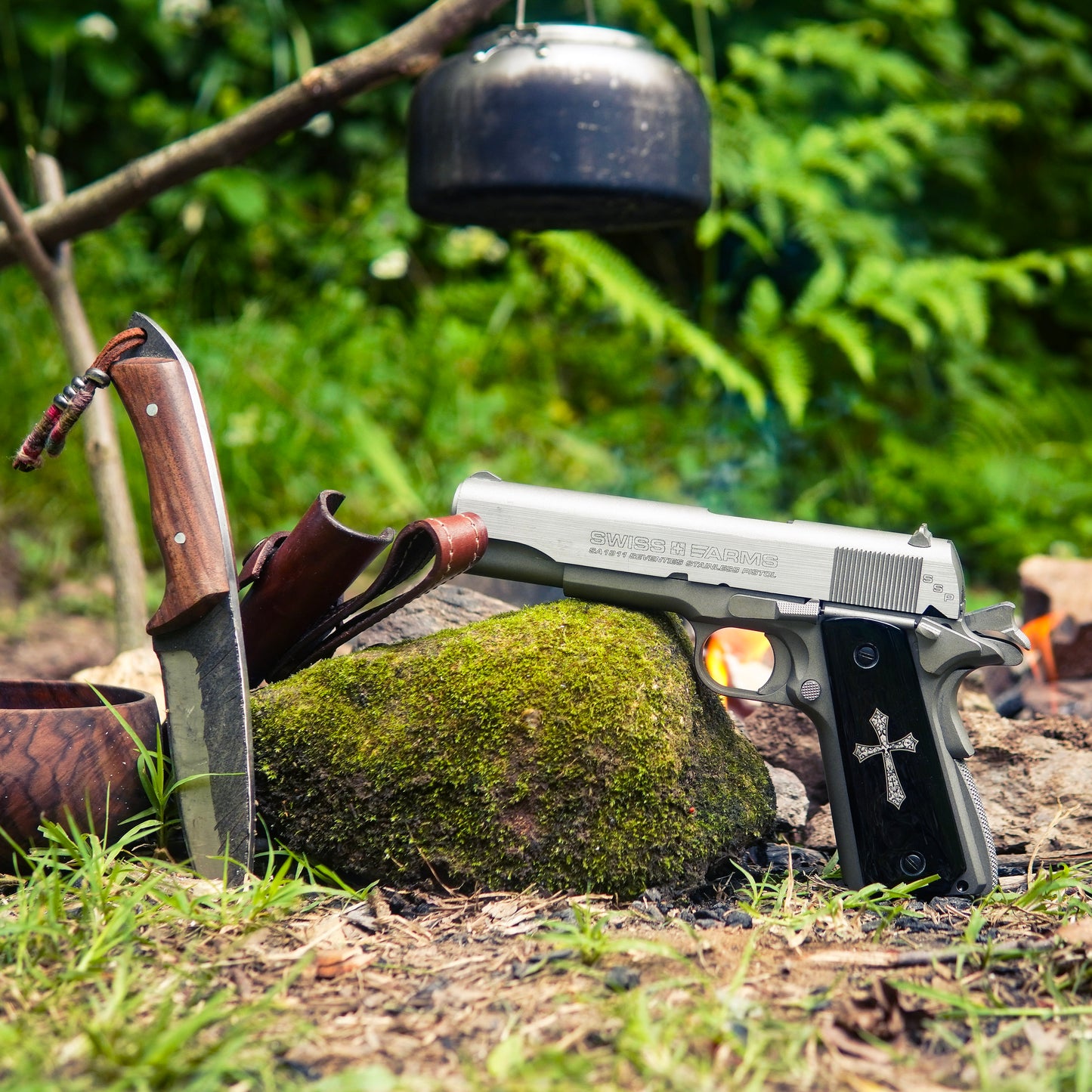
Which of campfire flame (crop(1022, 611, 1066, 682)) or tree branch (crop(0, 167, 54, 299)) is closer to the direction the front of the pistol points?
the tree branch

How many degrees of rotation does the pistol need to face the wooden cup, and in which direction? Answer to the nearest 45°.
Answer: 0° — it already faces it

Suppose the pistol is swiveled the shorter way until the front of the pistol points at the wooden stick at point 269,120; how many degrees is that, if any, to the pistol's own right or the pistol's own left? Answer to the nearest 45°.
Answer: approximately 45° to the pistol's own right

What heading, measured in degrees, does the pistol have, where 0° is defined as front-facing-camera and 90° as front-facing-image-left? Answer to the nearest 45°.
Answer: approximately 90°

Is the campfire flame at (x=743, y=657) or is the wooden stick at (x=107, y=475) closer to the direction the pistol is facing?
the wooden stick

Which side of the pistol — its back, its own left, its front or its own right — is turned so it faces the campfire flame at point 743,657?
right

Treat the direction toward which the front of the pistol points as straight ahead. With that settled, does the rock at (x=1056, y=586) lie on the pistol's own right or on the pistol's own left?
on the pistol's own right

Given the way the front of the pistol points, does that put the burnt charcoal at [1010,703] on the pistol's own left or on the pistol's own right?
on the pistol's own right
